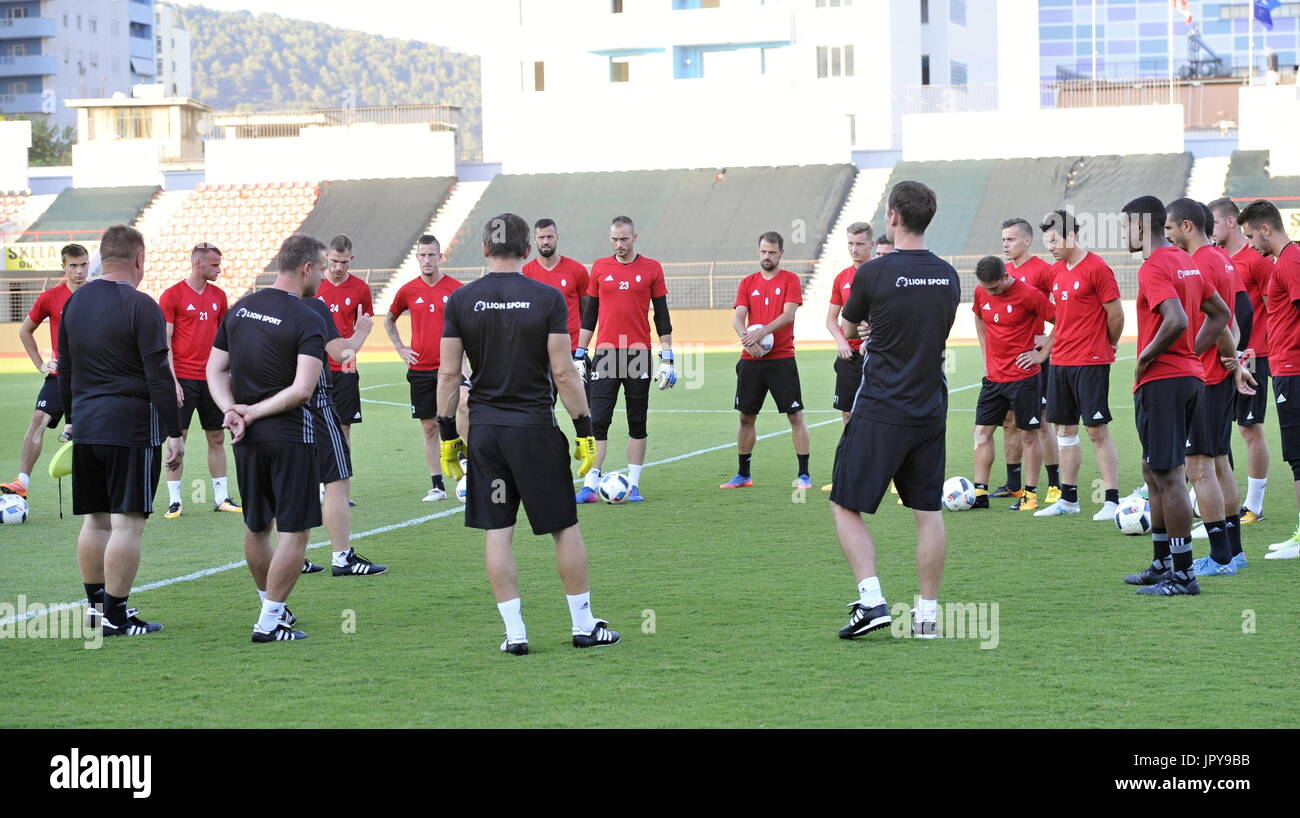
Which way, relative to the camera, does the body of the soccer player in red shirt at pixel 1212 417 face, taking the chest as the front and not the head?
to the viewer's left

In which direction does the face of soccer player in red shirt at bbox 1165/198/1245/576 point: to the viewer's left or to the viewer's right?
to the viewer's left

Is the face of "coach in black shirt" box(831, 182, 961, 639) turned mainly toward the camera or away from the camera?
away from the camera

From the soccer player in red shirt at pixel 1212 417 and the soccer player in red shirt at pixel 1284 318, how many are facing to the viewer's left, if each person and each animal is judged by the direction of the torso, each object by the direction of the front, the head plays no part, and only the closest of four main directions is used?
2

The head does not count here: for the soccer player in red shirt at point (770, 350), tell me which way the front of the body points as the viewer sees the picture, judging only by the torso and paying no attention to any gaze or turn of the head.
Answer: toward the camera

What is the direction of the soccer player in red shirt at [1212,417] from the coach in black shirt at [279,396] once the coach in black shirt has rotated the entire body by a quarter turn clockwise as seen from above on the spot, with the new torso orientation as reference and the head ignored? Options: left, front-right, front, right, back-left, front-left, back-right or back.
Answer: front-left

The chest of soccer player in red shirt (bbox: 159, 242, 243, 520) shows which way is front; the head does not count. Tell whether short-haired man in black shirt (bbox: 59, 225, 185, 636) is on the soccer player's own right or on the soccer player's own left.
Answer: on the soccer player's own right

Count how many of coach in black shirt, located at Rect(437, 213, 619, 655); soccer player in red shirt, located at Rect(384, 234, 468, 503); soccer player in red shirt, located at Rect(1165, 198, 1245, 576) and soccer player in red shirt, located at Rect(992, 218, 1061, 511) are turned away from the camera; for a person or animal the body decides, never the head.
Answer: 1

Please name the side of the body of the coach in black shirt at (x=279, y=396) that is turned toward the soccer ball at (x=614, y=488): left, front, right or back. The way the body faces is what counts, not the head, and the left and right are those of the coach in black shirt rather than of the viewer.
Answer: front

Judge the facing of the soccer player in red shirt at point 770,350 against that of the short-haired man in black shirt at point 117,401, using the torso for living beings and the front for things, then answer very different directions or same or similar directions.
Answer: very different directions

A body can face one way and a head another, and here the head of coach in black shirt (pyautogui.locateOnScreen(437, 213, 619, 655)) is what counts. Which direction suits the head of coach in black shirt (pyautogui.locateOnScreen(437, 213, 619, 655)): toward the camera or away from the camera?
away from the camera

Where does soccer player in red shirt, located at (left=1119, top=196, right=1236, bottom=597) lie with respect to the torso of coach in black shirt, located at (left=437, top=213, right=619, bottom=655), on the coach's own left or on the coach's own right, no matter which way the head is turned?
on the coach's own right

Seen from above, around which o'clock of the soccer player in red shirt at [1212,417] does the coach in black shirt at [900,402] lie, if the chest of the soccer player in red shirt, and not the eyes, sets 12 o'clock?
The coach in black shirt is roughly at 10 o'clock from the soccer player in red shirt.

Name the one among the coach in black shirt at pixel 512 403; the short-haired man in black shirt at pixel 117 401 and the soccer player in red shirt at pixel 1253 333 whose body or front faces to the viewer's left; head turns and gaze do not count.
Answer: the soccer player in red shirt

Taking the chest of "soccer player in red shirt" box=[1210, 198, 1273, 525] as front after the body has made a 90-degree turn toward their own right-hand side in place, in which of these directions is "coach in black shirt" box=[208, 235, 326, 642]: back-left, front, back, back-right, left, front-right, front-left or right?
back-left

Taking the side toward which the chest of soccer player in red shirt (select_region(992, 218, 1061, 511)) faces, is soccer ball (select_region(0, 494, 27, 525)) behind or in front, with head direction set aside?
in front

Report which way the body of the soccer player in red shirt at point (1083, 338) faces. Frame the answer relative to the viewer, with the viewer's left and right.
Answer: facing the viewer and to the left of the viewer

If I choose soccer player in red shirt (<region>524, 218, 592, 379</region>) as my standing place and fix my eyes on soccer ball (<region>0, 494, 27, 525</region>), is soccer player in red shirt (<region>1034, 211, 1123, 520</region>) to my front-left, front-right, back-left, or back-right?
back-left

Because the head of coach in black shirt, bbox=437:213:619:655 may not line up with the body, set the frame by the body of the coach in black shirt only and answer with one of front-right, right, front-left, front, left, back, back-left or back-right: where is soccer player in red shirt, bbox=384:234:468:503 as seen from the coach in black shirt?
front

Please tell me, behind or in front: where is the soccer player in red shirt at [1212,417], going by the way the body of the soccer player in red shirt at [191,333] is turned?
in front
